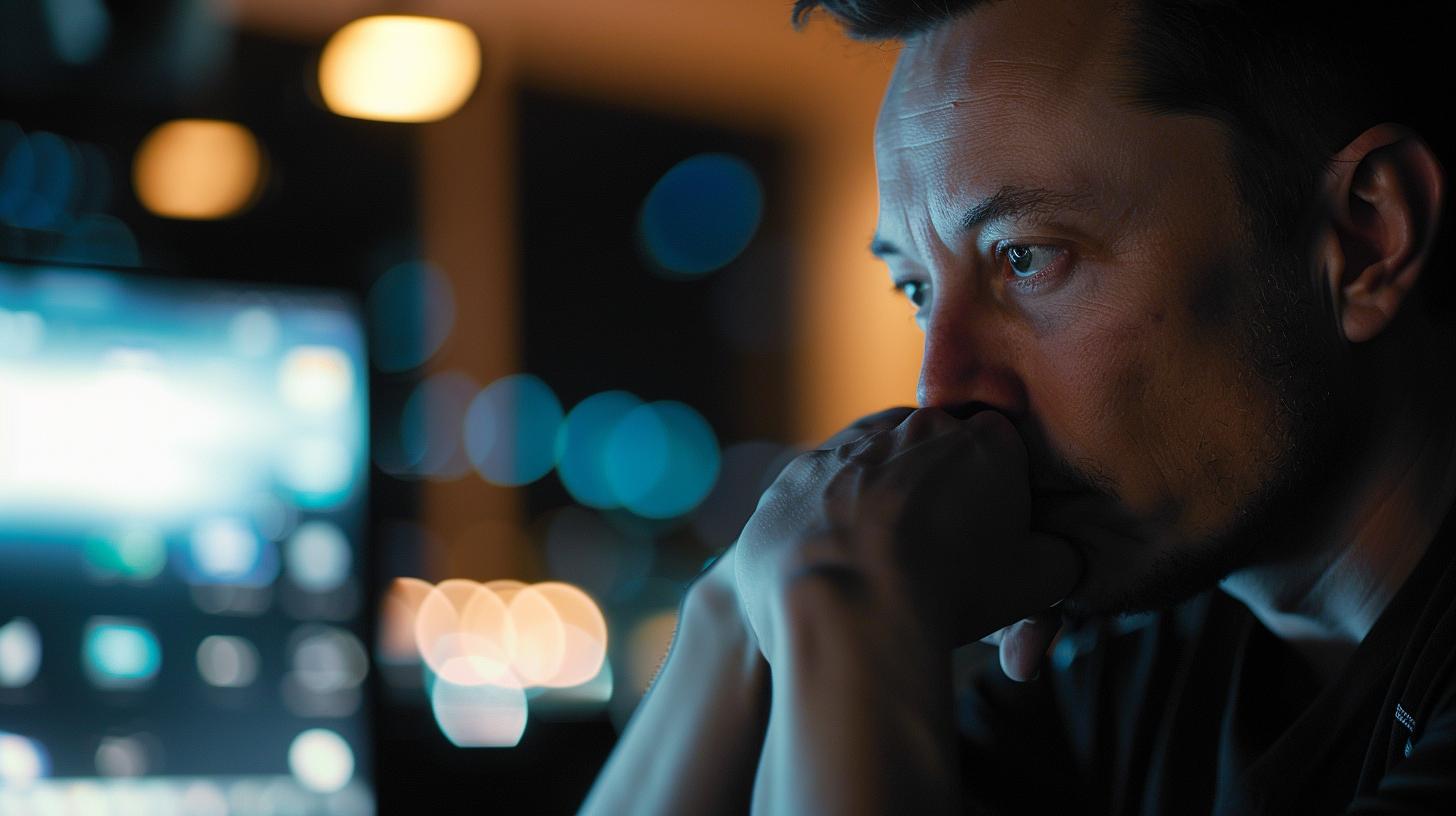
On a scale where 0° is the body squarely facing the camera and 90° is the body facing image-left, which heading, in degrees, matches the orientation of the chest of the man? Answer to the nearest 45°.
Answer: approximately 45°

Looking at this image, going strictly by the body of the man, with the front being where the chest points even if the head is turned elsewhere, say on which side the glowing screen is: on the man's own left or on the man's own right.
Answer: on the man's own right

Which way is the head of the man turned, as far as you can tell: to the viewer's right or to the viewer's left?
to the viewer's left
